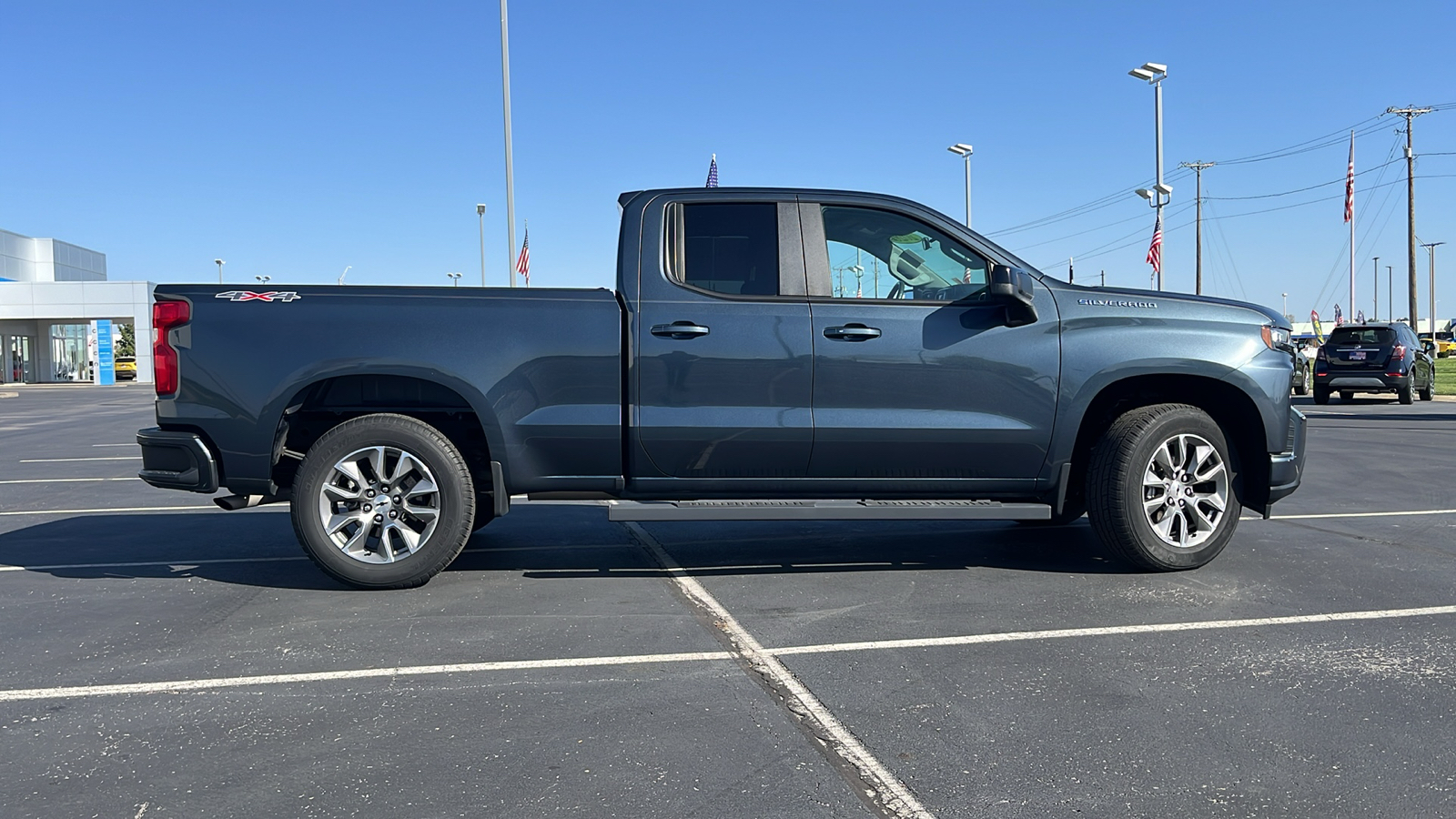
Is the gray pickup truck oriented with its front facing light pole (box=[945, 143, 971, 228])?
no

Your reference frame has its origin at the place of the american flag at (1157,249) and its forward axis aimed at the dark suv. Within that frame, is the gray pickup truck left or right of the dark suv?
right

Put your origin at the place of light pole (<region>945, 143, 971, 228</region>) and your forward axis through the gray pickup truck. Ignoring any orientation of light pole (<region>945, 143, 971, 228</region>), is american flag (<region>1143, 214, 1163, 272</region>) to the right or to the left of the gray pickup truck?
left

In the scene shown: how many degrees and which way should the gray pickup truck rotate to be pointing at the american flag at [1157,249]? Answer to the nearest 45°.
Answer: approximately 45° to its left

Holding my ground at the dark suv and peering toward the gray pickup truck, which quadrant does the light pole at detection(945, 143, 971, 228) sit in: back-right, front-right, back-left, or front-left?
back-right

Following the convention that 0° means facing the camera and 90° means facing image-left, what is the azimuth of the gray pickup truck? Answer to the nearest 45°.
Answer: approximately 270°

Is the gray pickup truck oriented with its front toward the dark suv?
no

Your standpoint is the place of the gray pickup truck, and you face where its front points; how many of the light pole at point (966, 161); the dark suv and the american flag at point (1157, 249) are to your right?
0
